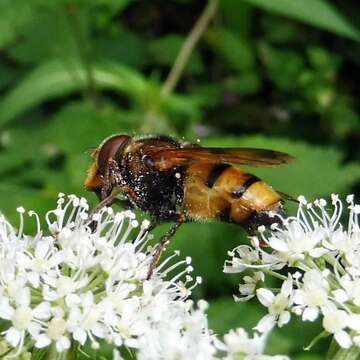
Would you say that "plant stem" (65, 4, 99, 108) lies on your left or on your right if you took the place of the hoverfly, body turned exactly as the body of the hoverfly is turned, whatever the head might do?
on your right

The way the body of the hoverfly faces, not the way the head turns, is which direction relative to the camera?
to the viewer's left

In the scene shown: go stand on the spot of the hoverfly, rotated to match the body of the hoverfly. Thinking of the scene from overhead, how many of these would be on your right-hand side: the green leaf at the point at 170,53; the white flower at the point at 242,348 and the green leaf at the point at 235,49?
2

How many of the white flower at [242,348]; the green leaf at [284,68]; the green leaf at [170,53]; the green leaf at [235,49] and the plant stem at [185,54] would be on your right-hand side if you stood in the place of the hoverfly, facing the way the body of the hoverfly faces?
4

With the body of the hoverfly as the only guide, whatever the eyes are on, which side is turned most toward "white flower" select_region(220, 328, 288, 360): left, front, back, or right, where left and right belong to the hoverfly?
left

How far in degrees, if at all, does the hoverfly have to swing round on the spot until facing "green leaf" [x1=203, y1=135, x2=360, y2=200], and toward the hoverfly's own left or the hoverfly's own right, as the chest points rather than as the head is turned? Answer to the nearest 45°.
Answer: approximately 135° to the hoverfly's own right

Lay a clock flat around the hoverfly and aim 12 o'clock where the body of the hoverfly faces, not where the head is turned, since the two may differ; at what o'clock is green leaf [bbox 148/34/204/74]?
The green leaf is roughly at 3 o'clock from the hoverfly.

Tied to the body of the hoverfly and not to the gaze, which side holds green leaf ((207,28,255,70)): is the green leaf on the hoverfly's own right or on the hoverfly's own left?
on the hoverfly's own right

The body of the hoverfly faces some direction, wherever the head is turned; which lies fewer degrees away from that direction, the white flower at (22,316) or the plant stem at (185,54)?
the white flower

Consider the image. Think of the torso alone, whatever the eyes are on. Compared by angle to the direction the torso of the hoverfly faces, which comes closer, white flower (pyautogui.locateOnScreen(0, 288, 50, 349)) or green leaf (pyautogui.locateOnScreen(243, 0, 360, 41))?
the white flower

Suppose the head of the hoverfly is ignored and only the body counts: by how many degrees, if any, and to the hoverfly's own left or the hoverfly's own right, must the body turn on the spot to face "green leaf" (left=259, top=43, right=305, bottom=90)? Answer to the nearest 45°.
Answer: approximately 90° to the hoverfly's own right
